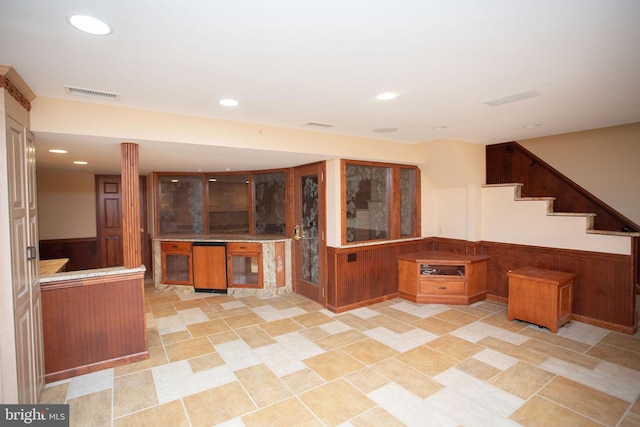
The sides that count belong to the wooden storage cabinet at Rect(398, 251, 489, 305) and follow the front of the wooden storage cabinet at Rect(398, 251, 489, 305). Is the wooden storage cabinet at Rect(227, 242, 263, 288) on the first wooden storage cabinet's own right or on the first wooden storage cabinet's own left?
on the first wooden storage cabinet's own right

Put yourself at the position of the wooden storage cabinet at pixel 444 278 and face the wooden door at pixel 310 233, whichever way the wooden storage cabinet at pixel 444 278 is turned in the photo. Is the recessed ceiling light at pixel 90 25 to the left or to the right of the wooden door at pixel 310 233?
left

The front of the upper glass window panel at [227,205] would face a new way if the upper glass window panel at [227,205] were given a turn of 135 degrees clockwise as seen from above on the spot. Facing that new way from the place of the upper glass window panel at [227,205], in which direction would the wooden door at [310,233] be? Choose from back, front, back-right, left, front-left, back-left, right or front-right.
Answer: back

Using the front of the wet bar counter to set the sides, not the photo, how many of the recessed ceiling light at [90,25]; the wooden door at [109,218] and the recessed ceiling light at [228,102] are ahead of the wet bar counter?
2
